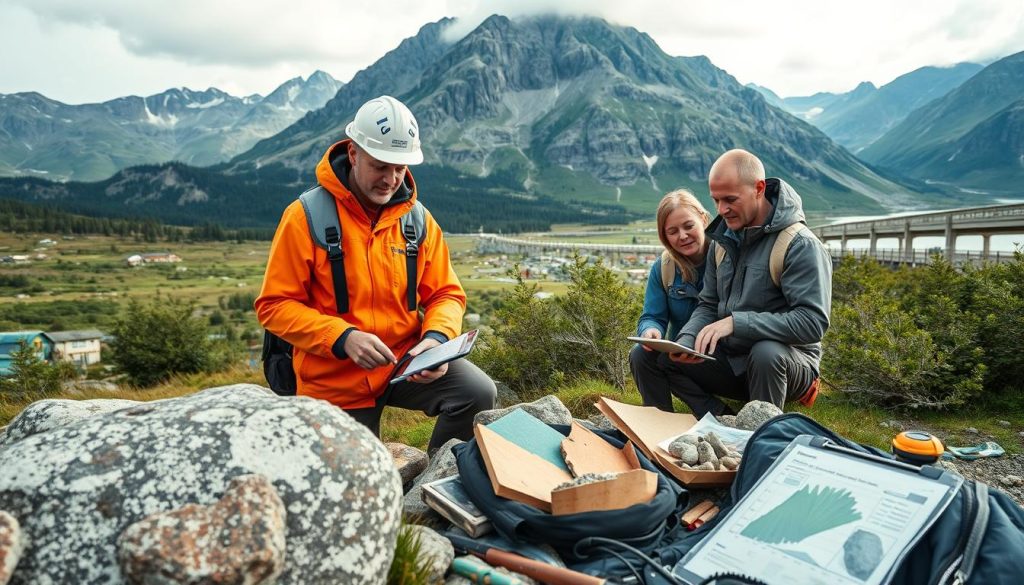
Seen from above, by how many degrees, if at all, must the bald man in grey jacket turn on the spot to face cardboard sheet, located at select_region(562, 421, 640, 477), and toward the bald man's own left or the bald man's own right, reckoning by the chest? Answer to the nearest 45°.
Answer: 0° — they already face it

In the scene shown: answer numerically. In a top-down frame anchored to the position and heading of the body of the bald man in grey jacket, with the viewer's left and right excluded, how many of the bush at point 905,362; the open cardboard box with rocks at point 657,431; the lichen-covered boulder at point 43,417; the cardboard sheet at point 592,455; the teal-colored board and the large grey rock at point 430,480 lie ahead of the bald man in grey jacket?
5

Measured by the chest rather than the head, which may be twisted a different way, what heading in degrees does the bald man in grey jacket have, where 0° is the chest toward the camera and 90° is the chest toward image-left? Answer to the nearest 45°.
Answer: approximately 45°

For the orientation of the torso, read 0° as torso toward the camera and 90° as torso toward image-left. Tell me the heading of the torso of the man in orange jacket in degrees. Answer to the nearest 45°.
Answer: approximately 315°

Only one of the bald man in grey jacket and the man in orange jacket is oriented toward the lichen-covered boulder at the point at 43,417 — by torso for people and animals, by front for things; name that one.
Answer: the bald man in grey jacket

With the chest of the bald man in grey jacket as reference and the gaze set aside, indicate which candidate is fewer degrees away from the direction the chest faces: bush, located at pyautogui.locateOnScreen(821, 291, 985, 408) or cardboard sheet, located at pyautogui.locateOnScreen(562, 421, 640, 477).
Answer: the cardboard sheet

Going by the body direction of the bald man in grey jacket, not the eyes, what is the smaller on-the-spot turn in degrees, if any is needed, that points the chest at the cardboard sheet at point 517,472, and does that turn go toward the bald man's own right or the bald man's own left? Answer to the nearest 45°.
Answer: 0° — they already face it

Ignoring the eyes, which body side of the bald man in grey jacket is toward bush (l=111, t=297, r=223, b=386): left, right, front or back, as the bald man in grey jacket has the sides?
right

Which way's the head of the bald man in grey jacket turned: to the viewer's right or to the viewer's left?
to the viewer's left

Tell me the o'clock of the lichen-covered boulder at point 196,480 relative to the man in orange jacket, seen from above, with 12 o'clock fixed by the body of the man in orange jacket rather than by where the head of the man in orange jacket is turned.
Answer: The lichen-covered boulder is roughly at 2 o'clock from the man in orange jacket.

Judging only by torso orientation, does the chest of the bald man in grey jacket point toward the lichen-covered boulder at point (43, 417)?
yes

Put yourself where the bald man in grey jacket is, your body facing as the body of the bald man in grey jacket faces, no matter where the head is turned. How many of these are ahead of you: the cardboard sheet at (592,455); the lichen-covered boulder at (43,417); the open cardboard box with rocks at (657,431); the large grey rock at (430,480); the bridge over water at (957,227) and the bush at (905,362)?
4

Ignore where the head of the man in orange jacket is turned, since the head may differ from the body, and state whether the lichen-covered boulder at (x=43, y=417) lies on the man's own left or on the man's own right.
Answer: on the man's own right
